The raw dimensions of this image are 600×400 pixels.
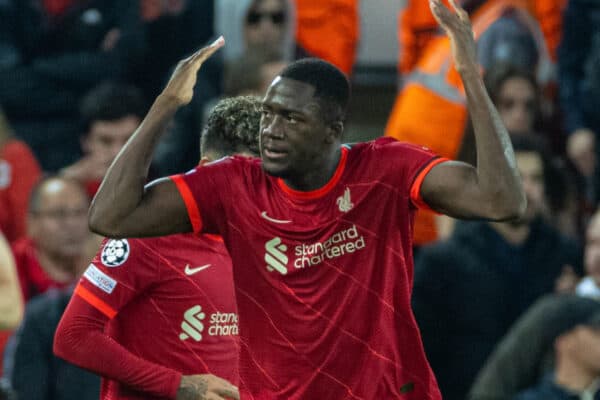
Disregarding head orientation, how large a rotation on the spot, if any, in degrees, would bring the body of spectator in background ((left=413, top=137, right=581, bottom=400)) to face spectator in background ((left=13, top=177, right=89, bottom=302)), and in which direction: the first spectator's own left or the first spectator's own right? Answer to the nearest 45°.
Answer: approximately 90° to the first spectator's own right

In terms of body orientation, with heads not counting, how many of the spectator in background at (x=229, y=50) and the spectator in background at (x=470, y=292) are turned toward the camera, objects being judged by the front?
2

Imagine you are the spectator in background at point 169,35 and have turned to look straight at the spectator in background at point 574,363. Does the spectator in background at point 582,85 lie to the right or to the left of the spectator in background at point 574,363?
left

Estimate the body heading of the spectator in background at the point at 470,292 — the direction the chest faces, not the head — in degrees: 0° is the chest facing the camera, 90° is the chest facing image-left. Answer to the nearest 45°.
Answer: approximately 0°

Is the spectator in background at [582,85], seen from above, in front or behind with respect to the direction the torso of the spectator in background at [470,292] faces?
behind

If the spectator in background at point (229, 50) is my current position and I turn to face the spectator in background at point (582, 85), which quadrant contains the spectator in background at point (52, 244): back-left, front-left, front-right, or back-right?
back-right
